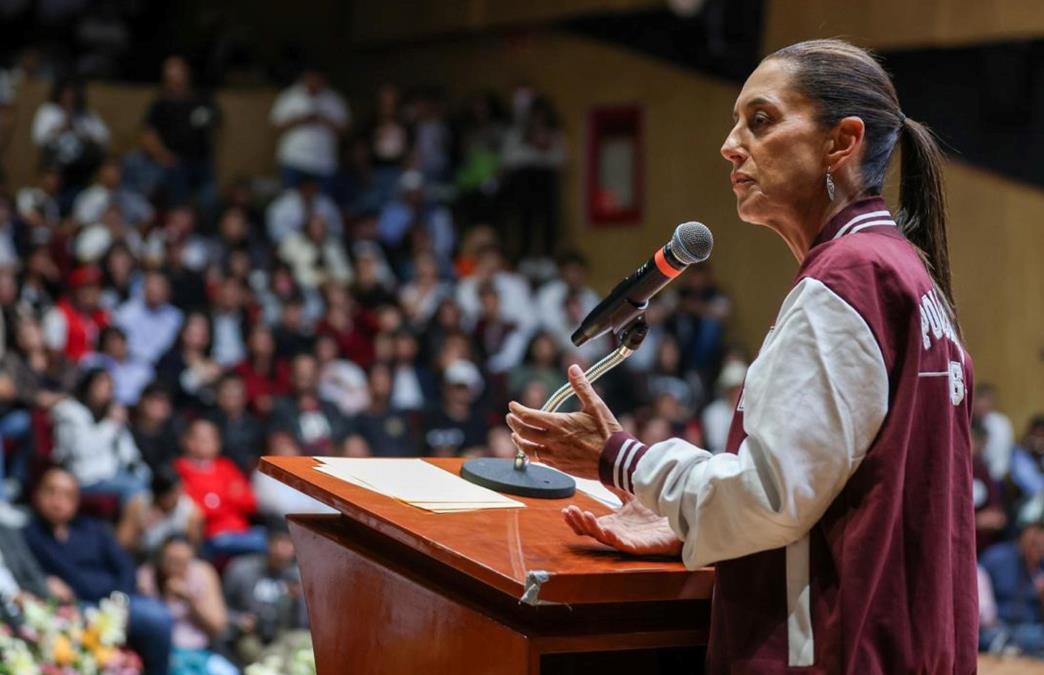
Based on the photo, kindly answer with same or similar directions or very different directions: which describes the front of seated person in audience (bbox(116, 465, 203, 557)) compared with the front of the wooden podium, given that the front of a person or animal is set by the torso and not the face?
very different directions

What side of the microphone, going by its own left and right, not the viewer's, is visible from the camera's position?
right

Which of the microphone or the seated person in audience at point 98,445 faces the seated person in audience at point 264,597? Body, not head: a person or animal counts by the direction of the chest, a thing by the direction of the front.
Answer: the seated person in audience at point 98,445

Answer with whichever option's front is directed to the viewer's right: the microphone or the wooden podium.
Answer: the microphone

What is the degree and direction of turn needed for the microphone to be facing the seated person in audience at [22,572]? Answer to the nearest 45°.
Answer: approximately 135° to its left

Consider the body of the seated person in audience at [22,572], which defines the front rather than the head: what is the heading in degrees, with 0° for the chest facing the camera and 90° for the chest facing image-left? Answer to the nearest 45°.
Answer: approximately 315°

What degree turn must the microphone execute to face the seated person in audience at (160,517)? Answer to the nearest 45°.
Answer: approximately 135° to its left

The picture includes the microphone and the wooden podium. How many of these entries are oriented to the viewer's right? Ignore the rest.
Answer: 1

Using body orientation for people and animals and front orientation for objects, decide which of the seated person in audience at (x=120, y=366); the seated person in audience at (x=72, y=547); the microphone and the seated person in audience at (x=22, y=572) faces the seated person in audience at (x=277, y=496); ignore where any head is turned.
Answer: the seated person in audience at (x=120, y=366)
